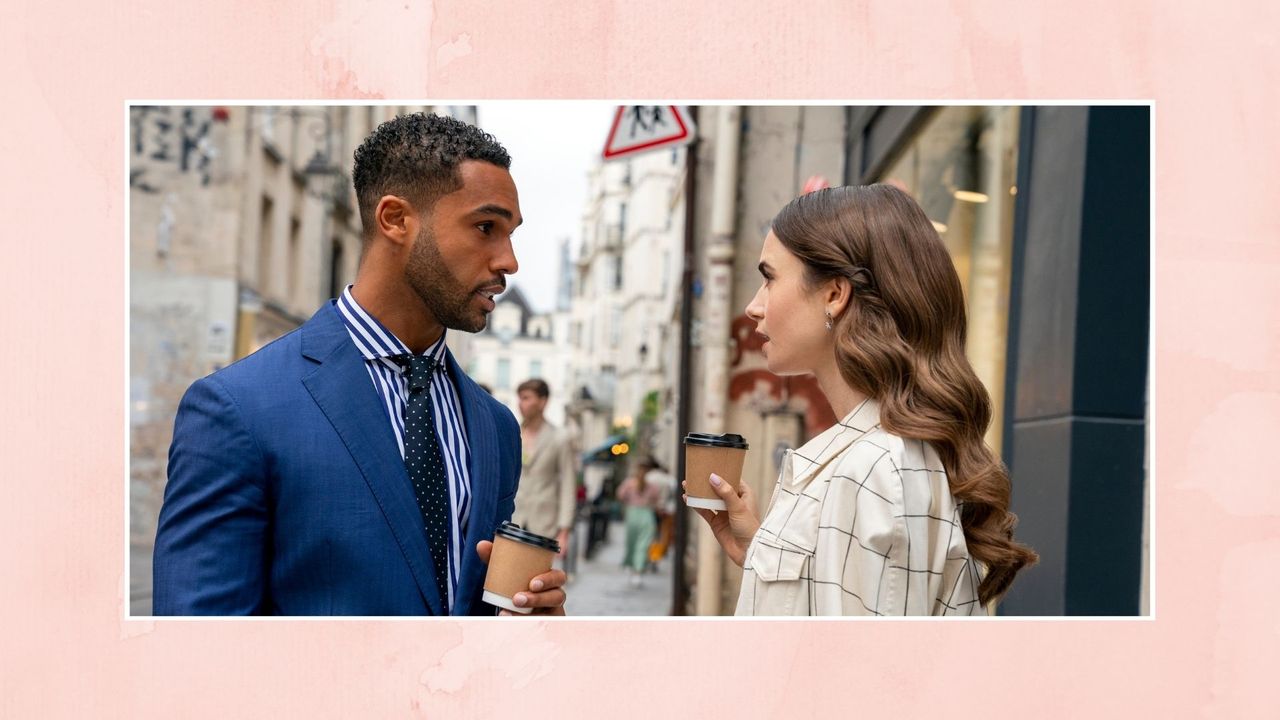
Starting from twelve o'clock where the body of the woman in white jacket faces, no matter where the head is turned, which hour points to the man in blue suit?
The man in blue suit is roughly at 12 o'clock from the woman in white jacket.

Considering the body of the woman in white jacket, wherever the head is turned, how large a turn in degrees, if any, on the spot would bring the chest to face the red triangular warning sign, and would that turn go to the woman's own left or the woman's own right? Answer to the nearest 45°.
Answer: approximately 90° to the woman's own right

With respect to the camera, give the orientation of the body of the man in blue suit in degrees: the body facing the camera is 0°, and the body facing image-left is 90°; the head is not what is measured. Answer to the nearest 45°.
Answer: approximately 315°

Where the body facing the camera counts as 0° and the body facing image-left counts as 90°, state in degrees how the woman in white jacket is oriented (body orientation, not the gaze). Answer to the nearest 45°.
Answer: approximately 90°

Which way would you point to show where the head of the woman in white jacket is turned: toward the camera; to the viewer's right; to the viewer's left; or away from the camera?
to the viewer's left

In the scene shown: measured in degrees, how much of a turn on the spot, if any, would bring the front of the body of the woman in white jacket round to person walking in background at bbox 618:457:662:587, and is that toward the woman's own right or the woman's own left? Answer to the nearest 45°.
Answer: approximately 90° to the woman's own right

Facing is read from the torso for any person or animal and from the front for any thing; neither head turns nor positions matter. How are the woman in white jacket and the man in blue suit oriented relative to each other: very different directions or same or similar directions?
very different directions

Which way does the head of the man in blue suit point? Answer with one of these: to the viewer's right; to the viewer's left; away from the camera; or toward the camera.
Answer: to the viewer's right

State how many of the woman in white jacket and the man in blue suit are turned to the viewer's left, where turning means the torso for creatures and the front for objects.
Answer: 1

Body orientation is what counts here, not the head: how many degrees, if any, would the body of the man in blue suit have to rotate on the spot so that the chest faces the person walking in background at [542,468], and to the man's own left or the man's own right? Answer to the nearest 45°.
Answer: approximately 135° to the man's own left
